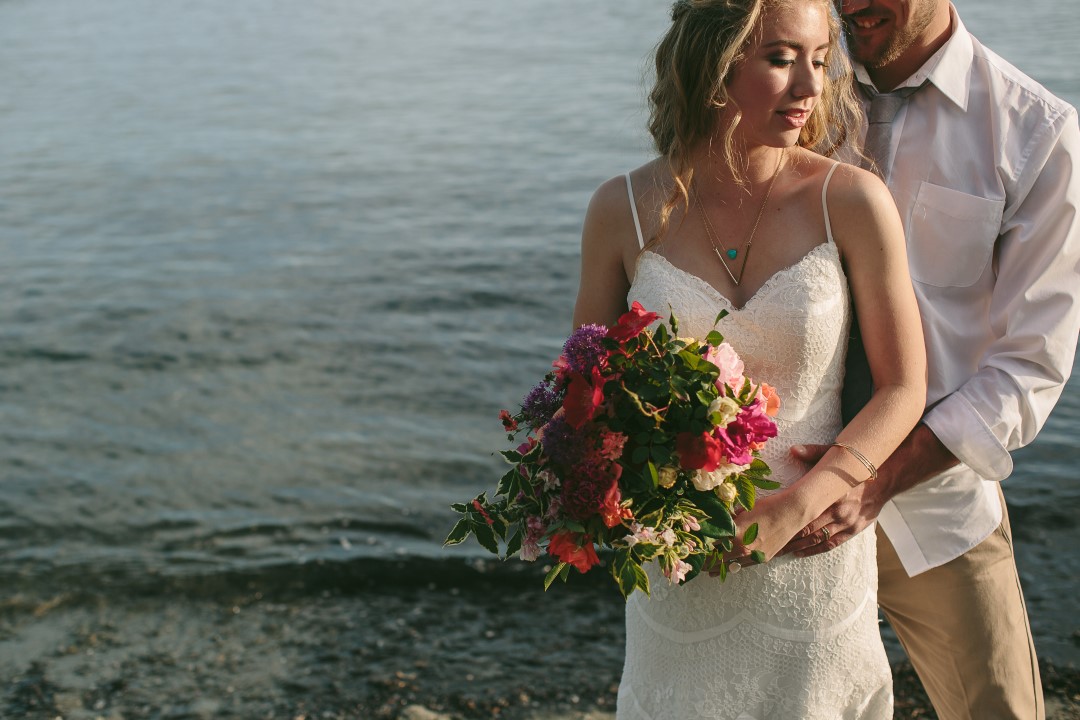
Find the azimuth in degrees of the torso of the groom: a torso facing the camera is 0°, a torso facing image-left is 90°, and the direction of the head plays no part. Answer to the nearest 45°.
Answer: approximately 45°

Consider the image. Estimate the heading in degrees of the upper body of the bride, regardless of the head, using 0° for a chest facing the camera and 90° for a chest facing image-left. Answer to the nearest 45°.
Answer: approximately 0°

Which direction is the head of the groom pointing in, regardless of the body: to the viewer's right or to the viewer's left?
to the viewer's left
